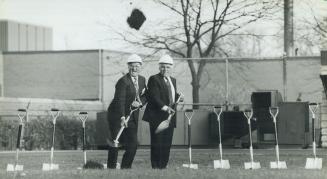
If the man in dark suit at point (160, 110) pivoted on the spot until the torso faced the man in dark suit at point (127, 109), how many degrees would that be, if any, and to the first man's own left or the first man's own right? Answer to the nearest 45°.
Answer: approximately 135° to the first man's own right

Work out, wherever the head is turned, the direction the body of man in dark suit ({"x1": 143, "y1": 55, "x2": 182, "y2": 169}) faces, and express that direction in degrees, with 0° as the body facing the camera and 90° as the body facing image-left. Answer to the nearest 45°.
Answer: approximately 315°

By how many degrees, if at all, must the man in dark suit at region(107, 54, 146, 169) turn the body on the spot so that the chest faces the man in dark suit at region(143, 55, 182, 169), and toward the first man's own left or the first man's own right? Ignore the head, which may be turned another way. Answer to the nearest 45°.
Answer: approximately 45° to the first man's own left

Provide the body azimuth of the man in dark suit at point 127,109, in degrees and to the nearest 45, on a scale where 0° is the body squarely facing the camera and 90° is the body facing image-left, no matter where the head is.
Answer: approximately 315°
